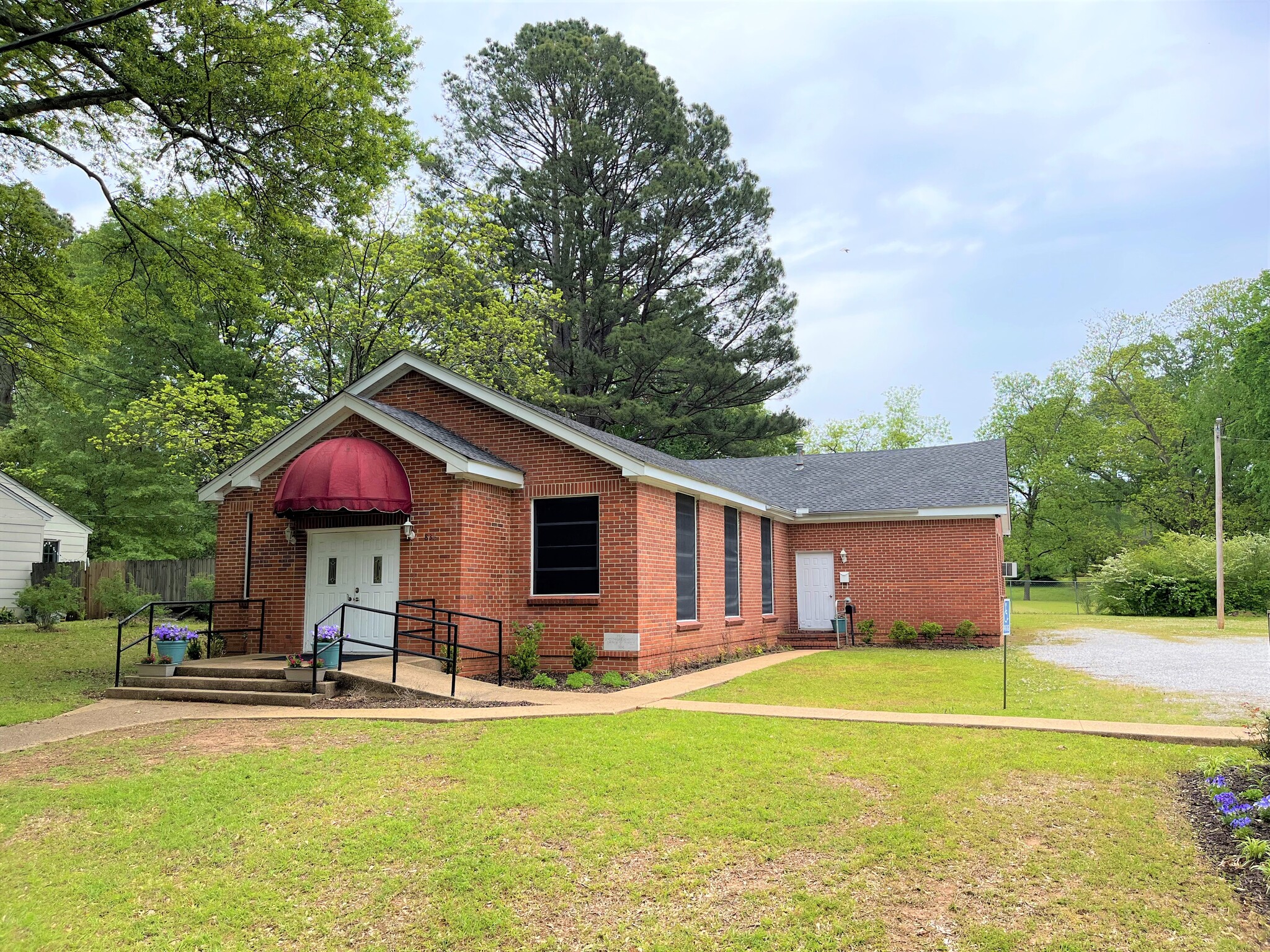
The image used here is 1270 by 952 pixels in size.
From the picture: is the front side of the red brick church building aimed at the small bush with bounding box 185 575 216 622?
no

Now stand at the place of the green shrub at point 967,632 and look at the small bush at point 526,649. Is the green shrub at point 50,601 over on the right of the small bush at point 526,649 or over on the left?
right

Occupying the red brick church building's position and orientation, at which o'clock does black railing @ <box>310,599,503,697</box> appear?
The black railing is roughly at 11 o'clock from the red brick church building.

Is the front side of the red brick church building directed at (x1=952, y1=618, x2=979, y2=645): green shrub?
no

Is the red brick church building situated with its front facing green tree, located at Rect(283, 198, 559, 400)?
no

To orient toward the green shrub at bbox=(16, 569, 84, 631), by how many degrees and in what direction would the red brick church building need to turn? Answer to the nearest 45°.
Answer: approximately 90° to its right

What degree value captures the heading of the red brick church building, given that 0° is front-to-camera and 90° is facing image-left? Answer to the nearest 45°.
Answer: approximately 45°

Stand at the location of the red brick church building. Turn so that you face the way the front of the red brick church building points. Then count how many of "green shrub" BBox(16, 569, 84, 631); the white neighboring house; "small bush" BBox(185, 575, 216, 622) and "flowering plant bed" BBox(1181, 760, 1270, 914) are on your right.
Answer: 3

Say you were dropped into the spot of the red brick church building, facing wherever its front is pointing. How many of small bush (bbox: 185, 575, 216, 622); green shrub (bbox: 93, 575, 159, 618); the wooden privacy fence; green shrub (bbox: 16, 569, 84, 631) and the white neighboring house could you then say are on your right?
5

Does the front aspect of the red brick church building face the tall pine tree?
no

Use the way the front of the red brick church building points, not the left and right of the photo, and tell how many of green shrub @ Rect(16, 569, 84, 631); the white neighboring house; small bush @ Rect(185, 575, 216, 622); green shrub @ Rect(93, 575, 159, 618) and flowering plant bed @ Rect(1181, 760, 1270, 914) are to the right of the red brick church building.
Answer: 4

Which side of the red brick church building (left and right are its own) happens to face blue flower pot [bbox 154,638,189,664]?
front

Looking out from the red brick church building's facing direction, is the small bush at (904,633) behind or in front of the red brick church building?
behind

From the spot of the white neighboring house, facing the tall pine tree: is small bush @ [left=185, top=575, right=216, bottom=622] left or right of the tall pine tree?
right

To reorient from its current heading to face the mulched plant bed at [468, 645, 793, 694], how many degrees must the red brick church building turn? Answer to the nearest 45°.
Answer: approximately 90° to its left

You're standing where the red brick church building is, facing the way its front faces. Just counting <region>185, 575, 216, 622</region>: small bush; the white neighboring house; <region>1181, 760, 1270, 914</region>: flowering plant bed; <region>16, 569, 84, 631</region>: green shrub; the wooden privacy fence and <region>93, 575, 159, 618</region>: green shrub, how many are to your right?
5
